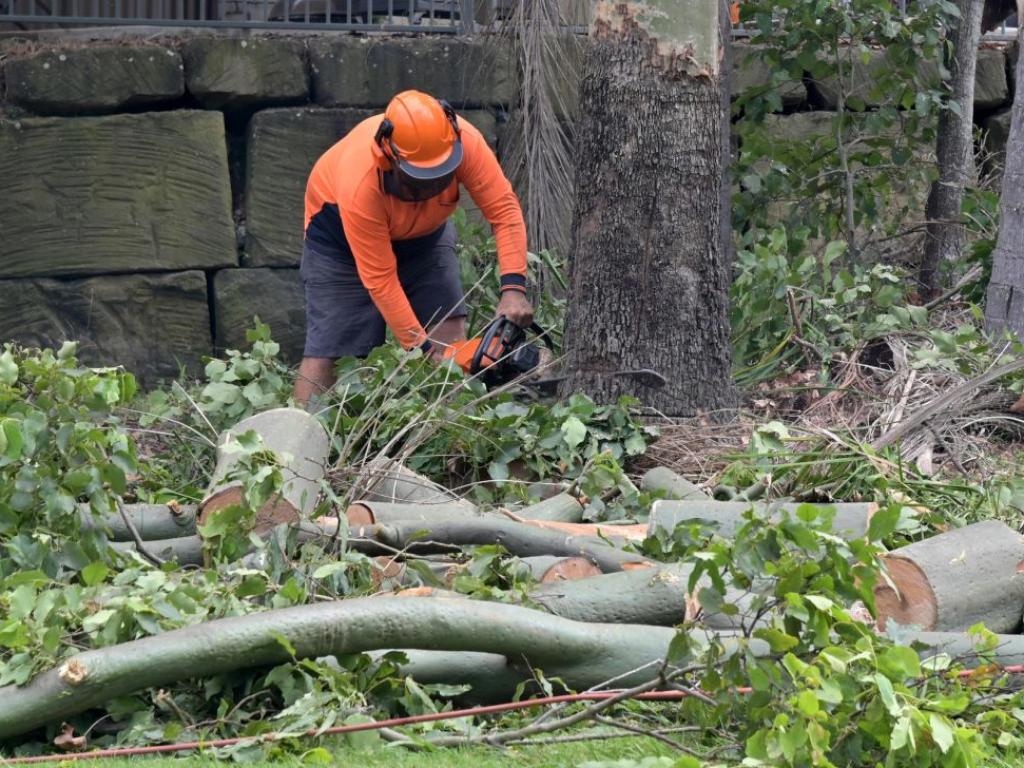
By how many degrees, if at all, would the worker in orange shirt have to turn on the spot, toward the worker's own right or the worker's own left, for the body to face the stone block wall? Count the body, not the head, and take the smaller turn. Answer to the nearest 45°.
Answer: approximately 180°

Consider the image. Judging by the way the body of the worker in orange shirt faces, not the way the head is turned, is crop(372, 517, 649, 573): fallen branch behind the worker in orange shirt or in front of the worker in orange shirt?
in front

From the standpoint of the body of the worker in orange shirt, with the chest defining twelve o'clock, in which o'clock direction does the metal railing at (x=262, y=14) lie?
The metal railing is roughly at 7 o'clock from the worker in orange shirt.

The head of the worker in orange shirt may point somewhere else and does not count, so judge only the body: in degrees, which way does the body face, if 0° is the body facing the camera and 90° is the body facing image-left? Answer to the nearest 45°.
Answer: approximately 315°

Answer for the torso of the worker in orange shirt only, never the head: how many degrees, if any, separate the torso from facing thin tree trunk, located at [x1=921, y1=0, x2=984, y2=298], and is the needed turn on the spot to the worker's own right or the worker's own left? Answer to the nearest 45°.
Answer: approximately 90° to the worker's own left

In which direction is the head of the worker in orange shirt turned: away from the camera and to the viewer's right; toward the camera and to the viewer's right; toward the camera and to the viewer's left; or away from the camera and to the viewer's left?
toward the camera and to the viewer's right

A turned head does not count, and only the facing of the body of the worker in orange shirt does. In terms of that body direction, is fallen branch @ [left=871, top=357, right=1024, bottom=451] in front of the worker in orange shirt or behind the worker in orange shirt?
in front

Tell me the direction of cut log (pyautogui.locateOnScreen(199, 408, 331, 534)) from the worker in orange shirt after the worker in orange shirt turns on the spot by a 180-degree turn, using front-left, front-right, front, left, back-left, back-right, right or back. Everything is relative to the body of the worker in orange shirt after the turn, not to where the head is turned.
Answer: back-left

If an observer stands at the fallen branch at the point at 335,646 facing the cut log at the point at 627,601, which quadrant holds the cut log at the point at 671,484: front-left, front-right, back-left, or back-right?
front-left

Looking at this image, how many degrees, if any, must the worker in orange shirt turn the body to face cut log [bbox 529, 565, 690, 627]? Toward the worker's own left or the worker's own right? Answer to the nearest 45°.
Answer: approximately 45° to the worker's own right

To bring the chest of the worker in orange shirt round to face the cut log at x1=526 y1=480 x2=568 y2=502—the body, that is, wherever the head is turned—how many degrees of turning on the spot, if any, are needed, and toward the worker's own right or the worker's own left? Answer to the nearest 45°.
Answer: approximately 45° to the worker's own right

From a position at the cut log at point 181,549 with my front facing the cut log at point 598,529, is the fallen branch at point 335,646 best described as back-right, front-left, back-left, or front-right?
front-right

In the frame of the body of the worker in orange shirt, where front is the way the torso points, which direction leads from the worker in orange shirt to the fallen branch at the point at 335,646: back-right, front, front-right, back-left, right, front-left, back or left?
front-right
